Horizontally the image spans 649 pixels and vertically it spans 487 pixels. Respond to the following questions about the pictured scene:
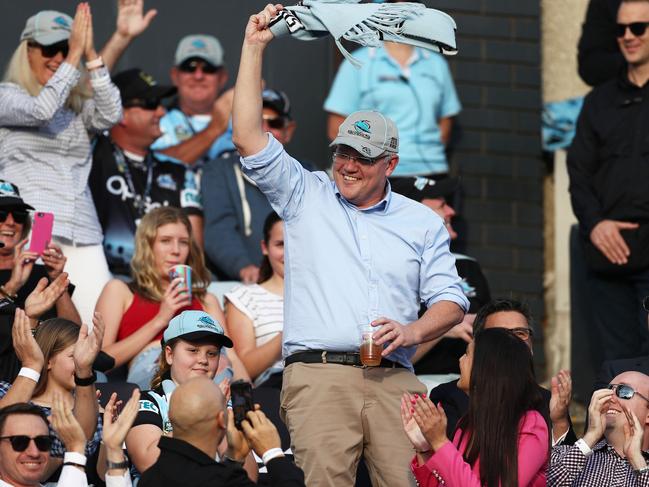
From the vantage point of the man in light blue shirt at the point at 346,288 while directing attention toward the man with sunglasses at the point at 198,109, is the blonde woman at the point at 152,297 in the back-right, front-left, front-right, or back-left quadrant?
front-left

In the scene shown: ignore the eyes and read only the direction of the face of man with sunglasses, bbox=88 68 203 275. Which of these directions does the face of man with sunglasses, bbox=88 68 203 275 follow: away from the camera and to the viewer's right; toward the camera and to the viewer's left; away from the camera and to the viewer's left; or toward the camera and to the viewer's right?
toward the camera and to the viewer's right

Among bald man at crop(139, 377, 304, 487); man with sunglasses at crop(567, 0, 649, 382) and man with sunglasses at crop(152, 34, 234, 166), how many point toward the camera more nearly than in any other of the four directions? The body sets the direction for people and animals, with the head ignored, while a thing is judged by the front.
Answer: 2

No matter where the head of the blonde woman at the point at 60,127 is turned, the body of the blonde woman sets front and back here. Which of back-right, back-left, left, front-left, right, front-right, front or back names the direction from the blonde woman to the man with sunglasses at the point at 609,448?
front

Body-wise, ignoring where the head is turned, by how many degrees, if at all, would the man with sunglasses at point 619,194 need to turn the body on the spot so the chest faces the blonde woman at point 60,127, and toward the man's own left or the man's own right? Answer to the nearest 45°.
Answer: approximately 90° to the man's own right

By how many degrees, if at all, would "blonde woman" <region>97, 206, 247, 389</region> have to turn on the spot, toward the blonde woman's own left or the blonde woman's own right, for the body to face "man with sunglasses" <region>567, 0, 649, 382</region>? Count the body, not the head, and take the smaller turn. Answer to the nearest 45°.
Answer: approximately 45° to the blonde woman's own left

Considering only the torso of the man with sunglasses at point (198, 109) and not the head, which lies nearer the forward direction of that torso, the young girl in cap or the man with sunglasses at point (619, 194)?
the young girl in cap

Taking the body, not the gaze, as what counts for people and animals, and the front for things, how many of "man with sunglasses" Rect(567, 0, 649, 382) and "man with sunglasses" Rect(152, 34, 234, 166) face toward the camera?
2

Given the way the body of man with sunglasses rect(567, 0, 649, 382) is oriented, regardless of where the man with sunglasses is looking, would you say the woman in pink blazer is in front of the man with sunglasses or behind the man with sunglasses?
in front

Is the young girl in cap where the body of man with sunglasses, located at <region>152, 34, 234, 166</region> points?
yes

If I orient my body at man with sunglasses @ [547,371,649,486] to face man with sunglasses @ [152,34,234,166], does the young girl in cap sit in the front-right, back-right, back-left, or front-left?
front-left

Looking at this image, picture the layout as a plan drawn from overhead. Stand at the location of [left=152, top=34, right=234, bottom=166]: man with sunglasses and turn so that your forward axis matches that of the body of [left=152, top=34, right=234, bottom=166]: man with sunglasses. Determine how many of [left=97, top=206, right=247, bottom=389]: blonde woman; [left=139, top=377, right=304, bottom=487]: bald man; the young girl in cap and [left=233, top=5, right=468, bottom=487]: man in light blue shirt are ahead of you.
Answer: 4

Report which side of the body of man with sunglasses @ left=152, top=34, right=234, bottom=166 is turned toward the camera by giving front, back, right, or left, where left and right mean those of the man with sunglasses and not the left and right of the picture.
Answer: front

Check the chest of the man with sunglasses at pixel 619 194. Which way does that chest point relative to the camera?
toward the camera

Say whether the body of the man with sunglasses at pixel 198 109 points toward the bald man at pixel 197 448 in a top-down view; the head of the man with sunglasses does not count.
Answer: yes

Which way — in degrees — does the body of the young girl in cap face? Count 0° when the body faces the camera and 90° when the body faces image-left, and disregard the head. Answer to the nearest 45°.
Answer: approximately 315°
